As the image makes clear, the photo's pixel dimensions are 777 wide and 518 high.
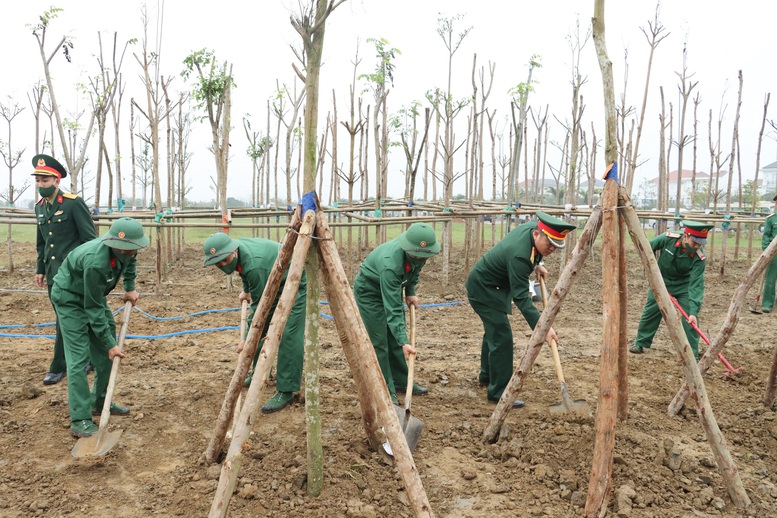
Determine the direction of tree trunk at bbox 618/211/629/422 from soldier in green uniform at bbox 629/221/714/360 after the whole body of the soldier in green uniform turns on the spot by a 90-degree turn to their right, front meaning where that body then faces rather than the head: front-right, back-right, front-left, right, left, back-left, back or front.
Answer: front-left

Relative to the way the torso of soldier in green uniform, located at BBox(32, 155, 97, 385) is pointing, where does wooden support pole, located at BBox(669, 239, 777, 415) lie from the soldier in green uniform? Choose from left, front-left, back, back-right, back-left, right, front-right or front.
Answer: left

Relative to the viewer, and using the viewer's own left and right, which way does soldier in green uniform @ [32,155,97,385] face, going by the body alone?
facing the viewer and to the left of the viewer

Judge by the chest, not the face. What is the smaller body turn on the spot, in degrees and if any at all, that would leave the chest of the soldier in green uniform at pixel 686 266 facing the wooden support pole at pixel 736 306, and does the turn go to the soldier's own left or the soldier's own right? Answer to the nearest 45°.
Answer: approximately 45° to the soldier's own right

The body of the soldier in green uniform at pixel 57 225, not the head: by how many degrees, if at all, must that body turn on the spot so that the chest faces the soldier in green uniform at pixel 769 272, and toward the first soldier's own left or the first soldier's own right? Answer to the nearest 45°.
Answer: approximately 135° to the first soldier's own left

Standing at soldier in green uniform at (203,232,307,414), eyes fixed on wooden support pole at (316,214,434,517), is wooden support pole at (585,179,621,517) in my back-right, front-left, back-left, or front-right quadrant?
front-left

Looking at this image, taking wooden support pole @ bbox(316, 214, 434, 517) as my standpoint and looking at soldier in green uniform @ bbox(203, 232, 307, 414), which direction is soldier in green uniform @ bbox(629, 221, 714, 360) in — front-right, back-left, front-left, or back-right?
front-right

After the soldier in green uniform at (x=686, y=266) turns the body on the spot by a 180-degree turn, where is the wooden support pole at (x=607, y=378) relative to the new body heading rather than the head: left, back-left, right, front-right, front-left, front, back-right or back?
back-left

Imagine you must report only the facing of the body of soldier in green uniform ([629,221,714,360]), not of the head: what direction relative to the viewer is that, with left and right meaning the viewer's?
facing the viewer and to the right of the viewer

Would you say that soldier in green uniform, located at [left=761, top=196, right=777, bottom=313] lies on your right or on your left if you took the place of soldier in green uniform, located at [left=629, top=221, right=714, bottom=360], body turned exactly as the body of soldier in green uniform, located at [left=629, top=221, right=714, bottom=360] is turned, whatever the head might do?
on your left

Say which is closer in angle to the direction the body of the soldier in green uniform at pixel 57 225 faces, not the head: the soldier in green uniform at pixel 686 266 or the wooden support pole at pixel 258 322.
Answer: the wooden support pole

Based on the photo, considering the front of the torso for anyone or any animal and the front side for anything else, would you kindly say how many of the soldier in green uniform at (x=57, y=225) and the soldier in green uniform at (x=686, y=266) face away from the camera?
0

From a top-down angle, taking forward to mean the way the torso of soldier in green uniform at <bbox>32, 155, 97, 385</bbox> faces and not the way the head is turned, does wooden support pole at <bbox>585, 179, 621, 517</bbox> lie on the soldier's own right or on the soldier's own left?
on the soldier's own left

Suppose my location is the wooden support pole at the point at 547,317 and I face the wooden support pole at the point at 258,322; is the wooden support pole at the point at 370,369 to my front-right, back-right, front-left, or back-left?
front-left

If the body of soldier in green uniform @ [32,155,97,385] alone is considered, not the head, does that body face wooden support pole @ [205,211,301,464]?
no

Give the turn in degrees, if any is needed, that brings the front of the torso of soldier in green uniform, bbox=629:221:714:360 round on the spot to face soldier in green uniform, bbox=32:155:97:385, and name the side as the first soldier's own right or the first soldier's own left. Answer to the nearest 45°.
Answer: approximately 90° to the first soldier's own right

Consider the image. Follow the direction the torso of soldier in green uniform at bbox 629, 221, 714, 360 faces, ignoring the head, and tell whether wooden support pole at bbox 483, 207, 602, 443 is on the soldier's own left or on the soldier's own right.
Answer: on the soldier's own right

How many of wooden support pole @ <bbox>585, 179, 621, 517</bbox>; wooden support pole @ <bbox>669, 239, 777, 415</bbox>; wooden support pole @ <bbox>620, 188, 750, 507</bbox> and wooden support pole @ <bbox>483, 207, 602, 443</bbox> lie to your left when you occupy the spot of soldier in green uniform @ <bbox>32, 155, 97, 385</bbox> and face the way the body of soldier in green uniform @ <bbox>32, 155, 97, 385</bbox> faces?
4

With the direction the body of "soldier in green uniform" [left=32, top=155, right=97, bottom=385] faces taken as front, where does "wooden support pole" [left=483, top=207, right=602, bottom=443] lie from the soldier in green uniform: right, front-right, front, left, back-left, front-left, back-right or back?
left
